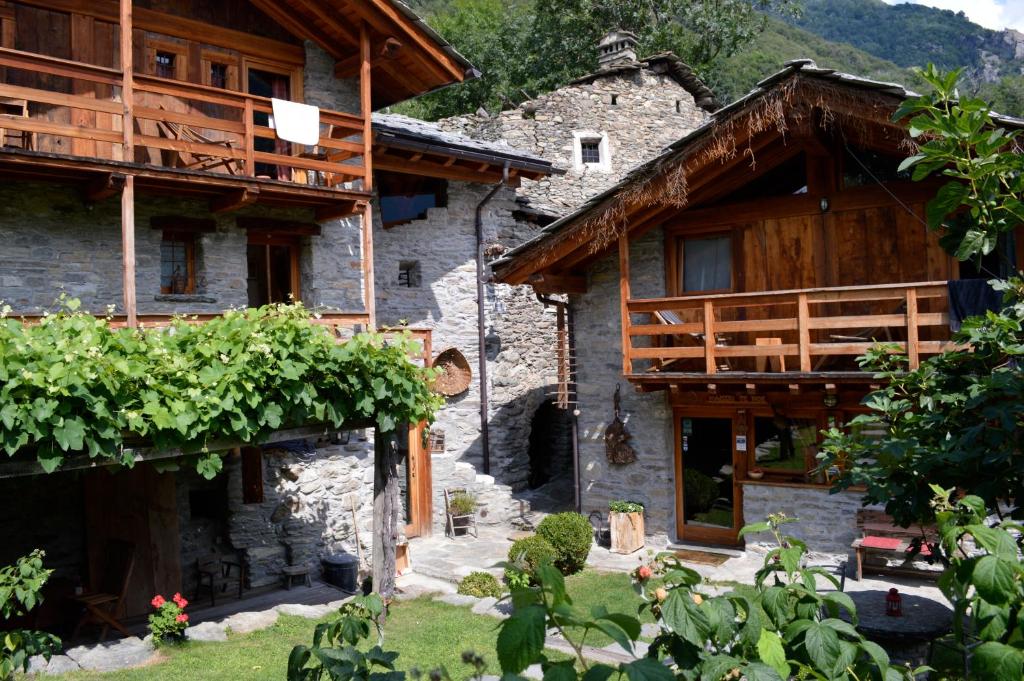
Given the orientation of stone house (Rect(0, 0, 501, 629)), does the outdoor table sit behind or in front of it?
in front

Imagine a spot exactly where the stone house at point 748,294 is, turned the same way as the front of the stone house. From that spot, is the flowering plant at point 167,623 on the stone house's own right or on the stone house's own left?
on the stone house's own right

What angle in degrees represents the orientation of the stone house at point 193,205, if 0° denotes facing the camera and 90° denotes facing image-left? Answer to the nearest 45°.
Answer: approximately 315°
